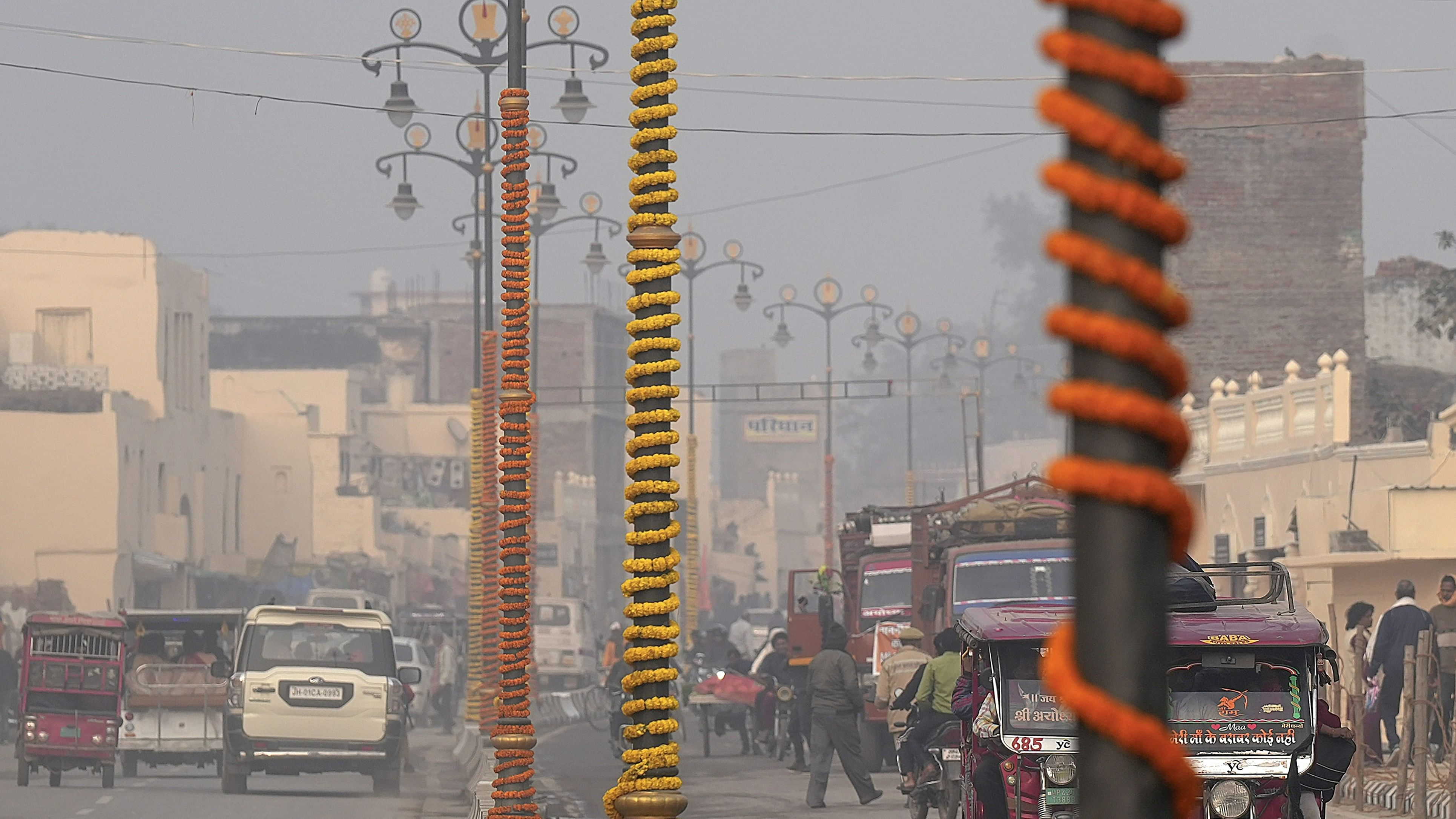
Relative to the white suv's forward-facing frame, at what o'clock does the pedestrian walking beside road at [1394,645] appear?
The pedestrian walking beside road is roughly at 4 o'clock from the white suv.

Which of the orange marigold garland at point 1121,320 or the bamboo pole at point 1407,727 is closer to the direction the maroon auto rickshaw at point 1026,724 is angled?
the orange marigold garland

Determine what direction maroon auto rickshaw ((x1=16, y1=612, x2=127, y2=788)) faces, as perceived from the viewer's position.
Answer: facing away from the viewer

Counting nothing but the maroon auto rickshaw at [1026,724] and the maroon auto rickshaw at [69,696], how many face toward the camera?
1

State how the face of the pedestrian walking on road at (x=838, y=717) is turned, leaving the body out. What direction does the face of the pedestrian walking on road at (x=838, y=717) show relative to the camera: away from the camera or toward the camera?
away from the camera

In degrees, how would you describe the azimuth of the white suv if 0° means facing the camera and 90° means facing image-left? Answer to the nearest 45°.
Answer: approximately 180°

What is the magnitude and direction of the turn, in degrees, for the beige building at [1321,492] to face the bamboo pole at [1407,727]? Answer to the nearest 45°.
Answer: approximately 45° to its left

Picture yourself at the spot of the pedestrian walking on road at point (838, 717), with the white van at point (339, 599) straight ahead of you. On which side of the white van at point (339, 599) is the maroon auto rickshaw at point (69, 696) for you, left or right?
left

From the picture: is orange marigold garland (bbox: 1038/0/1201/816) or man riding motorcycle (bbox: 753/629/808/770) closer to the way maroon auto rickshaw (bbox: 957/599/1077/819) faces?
the orange marigold garland
